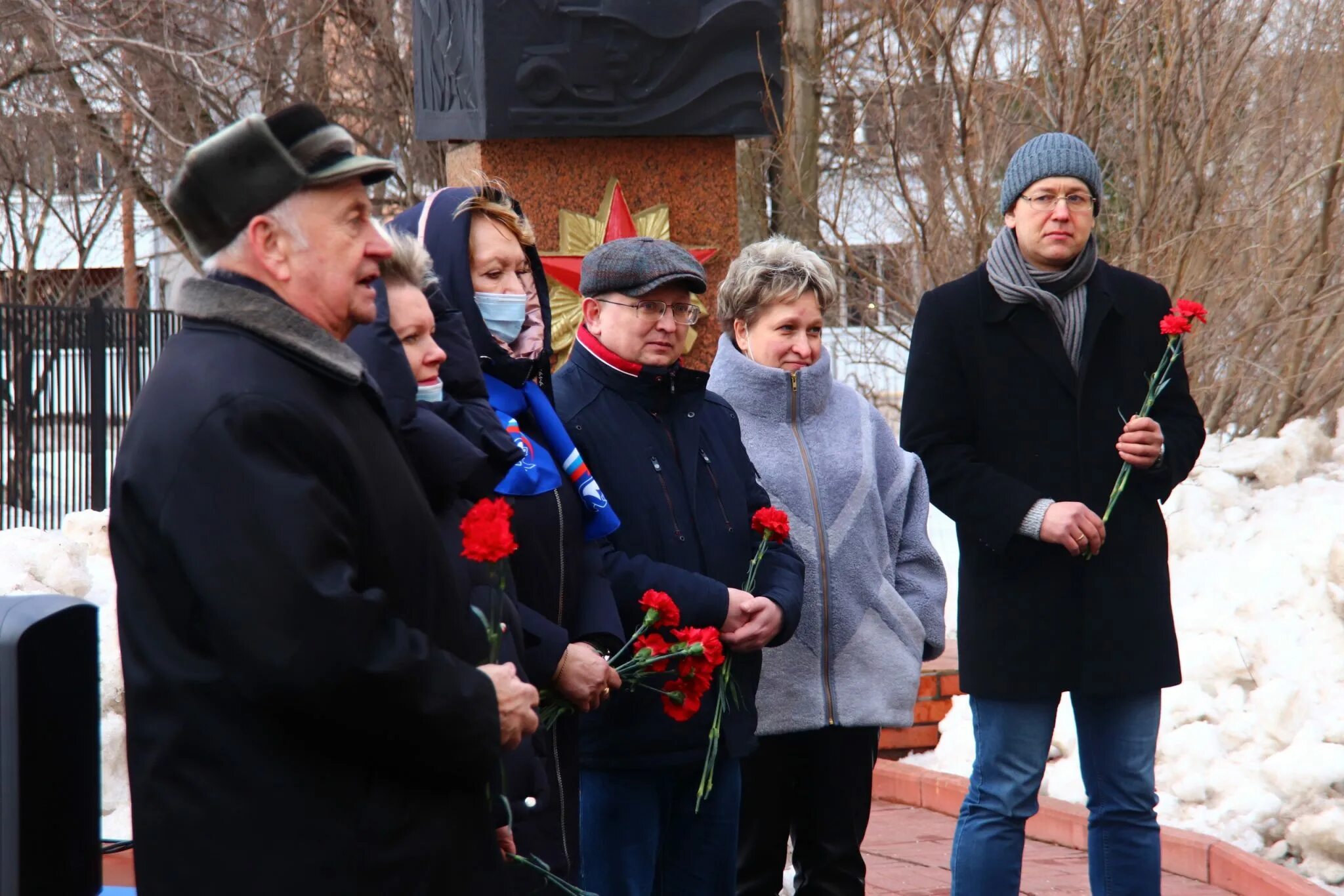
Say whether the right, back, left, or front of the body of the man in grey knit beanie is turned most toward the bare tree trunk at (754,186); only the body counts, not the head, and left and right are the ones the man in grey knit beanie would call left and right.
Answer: back

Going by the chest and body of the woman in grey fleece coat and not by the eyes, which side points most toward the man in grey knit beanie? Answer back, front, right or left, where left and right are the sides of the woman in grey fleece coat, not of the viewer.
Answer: left

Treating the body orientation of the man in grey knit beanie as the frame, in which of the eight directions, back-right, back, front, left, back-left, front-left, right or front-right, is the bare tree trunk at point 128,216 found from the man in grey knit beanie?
back-right

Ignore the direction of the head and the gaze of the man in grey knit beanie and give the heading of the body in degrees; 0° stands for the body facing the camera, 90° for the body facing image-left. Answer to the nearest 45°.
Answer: approximately 0°
